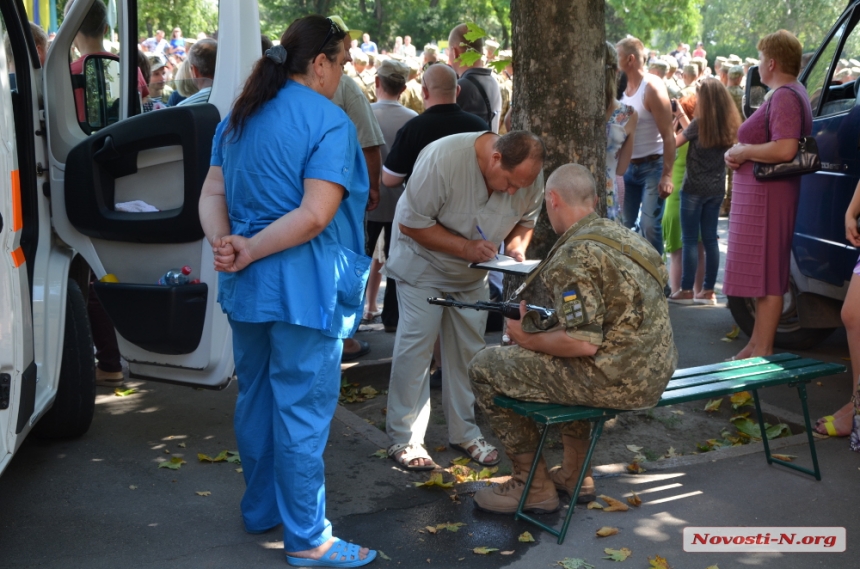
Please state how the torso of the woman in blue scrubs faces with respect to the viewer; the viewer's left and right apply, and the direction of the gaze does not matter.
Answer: facing away from the viewer and to the right of the viewer

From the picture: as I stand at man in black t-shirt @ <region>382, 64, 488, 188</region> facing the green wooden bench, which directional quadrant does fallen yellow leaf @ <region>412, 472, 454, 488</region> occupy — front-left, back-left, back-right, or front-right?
front-right

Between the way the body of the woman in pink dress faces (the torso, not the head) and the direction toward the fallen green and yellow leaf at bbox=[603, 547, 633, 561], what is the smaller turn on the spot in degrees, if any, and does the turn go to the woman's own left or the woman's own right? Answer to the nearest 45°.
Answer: approximately 90° to the woman's own left

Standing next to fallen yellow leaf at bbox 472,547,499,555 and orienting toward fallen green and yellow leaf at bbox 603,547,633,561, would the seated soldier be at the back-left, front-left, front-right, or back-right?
front-left

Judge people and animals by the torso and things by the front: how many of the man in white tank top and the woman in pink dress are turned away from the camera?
0

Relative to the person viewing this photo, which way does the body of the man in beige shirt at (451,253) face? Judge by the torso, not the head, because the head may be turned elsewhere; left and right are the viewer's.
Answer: facing the viewer and to the right of the viewer

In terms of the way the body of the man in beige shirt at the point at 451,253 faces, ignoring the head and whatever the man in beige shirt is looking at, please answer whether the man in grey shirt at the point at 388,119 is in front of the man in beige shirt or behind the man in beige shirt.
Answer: behind

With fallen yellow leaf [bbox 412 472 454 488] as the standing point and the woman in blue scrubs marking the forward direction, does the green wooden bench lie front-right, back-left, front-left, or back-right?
back-left

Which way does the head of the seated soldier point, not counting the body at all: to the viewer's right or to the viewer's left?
to the viewer's left

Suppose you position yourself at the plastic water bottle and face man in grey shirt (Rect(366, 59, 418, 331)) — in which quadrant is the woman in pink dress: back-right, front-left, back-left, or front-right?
front-right

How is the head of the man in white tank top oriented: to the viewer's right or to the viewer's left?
to the viewer's left

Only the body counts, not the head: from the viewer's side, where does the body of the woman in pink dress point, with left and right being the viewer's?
facing to the left of the viewer

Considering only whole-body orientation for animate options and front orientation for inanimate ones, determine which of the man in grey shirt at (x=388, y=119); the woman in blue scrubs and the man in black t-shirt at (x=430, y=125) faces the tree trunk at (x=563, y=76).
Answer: the woman in blue scrubs

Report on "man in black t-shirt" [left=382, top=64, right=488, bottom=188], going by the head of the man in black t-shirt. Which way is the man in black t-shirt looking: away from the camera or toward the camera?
away from the camera

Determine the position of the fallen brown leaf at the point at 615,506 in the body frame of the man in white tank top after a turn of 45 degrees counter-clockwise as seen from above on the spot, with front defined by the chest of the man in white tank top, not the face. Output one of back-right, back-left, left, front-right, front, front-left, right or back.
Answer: front

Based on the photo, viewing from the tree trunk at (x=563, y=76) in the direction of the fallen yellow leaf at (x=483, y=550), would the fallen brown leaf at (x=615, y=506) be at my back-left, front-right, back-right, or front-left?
front-left

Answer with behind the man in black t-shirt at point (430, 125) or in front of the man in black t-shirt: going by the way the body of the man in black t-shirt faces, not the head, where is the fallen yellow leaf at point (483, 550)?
behind

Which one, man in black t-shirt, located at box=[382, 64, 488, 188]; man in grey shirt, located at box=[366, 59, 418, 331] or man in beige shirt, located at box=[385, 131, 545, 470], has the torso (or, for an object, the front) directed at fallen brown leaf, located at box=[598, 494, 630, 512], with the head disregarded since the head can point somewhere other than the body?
the man in beige shirt

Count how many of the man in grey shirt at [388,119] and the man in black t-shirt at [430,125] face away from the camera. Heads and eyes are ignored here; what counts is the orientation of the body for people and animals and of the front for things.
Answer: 2
